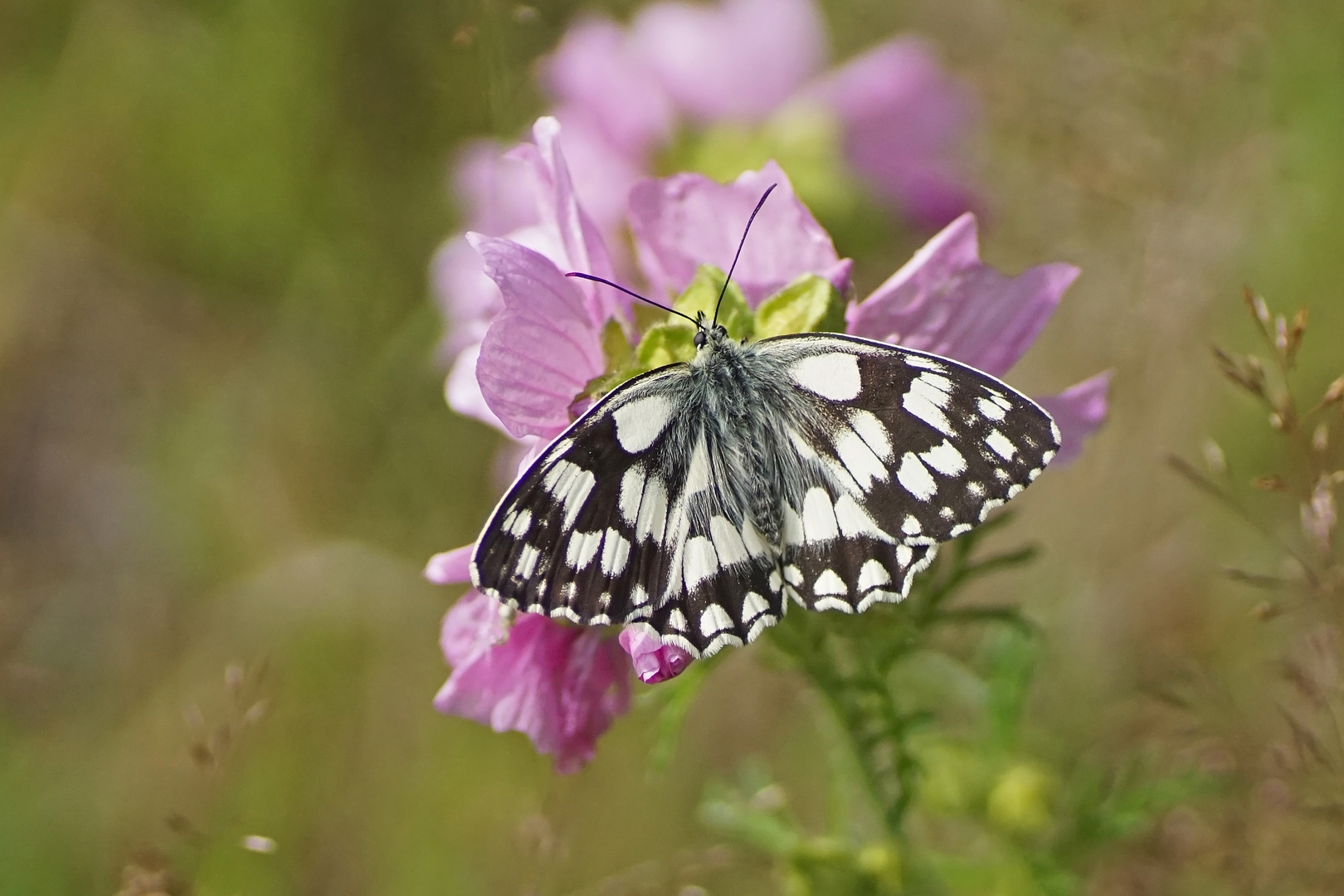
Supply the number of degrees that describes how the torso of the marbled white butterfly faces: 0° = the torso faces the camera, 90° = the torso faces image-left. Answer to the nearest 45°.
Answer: approximately 180°
